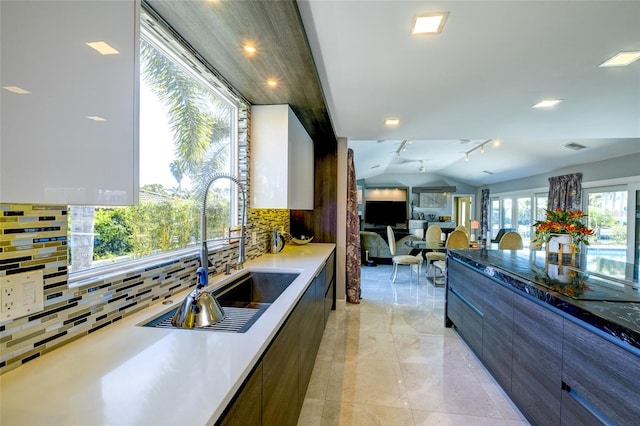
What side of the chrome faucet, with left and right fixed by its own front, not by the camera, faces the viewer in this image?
right

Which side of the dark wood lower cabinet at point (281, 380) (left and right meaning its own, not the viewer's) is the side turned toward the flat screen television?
left

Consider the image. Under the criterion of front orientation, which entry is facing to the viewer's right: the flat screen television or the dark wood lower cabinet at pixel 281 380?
the dark wood lower cabinet

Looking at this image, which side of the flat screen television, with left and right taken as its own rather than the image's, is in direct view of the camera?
front

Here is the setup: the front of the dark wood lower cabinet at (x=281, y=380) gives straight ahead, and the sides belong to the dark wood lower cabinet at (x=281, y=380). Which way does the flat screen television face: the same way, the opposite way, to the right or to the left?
to the right

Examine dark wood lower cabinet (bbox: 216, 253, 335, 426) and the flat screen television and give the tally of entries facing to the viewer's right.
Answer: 1

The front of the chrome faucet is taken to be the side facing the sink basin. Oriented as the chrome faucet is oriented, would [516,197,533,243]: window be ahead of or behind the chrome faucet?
ahead

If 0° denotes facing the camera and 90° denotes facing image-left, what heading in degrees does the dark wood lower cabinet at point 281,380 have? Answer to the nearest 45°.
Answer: approximately 270°

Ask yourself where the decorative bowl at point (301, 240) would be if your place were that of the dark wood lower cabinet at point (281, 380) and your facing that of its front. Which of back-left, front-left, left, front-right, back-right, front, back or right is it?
left

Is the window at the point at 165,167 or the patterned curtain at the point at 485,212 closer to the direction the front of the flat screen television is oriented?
the window
